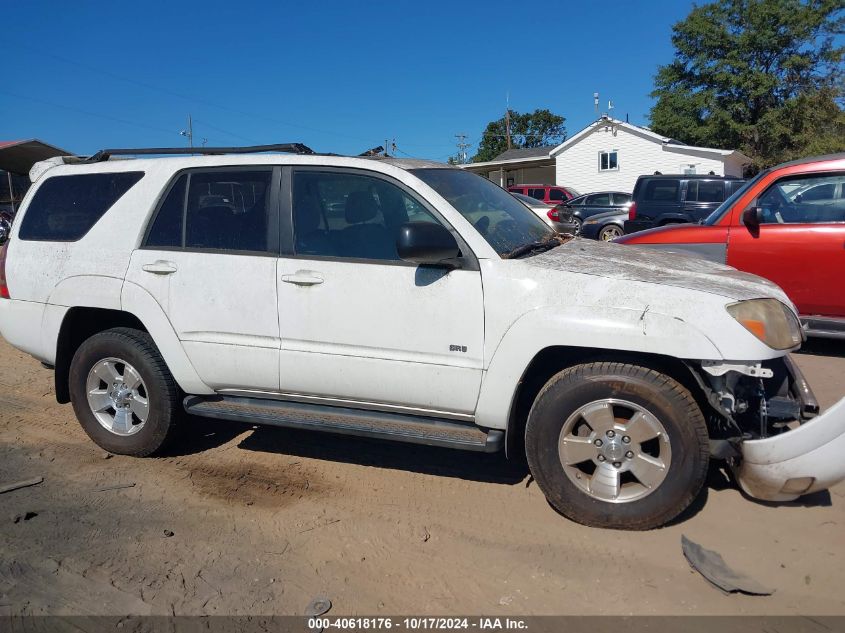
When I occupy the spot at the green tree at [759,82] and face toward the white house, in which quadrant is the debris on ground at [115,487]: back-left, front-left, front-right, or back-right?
front-left

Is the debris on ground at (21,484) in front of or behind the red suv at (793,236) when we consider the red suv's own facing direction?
in front

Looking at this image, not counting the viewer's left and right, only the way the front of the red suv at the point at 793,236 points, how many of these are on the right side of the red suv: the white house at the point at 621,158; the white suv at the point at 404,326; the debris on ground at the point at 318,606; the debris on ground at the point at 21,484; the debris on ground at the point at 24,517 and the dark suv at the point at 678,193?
2

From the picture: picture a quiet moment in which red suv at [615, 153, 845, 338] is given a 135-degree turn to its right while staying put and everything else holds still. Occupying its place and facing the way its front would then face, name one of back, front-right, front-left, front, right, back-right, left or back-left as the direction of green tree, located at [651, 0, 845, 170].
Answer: front-left

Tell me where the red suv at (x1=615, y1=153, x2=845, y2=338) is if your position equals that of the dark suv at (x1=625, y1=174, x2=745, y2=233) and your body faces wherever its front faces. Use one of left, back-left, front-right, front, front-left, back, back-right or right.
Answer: right

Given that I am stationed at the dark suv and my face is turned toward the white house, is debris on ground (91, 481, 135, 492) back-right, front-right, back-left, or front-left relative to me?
back-left

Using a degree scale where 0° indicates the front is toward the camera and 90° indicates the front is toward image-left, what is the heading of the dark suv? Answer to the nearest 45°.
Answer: approximately 270°

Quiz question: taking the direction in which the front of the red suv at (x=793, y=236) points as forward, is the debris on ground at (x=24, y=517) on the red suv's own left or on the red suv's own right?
on the red suv's own left

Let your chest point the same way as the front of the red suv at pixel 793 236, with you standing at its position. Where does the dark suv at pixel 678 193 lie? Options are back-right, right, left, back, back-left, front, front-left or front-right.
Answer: right

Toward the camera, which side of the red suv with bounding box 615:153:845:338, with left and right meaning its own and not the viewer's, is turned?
left

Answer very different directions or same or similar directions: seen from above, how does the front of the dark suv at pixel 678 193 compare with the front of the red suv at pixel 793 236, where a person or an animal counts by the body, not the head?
very different directions
